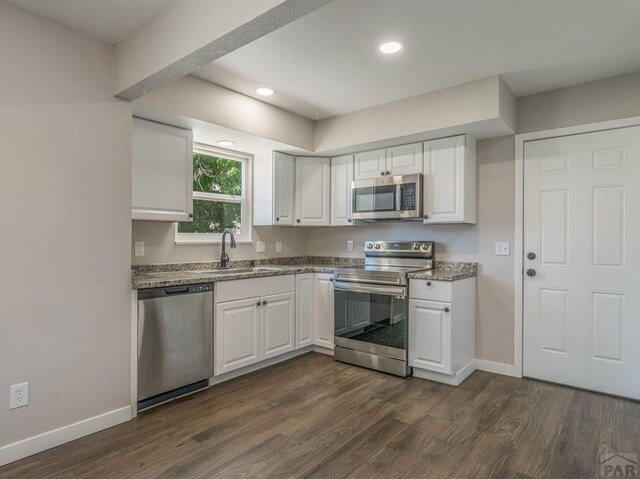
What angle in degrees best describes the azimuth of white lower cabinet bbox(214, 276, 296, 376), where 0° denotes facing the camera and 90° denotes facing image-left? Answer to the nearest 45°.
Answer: approximately 315°

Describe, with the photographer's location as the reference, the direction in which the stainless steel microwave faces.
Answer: facing the viewer and to the left of the viewer

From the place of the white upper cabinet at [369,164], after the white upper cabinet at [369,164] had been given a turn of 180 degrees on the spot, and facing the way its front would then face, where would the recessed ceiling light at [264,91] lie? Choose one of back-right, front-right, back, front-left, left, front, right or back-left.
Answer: back

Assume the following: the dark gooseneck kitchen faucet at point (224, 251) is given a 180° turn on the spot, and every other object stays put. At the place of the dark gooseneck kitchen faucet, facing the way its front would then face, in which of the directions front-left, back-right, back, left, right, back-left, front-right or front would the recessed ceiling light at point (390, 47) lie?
back

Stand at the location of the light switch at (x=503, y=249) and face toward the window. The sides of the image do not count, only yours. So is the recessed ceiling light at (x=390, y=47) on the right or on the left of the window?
left

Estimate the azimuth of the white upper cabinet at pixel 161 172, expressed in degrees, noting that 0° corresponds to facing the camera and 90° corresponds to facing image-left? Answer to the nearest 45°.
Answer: approximately 315°

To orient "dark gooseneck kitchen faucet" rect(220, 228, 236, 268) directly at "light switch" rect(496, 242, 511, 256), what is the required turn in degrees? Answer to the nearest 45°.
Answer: approximately 45° to its left

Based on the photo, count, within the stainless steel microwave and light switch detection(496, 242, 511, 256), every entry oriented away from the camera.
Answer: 0
